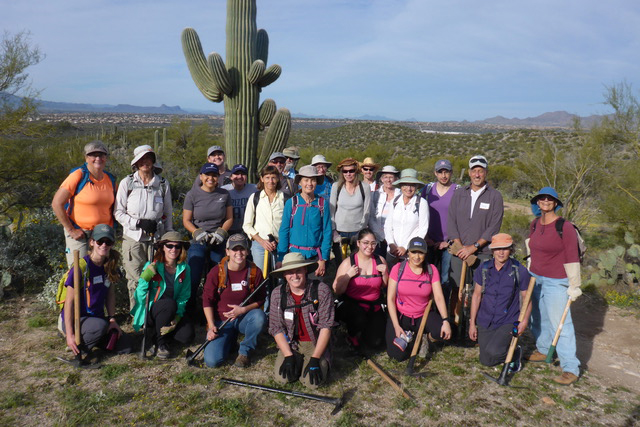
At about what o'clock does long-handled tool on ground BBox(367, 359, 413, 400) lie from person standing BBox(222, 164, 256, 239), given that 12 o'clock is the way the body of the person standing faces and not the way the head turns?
The long-handled tool on ground is roughly at 11 o'clock from the person standing.

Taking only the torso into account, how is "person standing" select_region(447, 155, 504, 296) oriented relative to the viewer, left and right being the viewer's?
facing the viewer

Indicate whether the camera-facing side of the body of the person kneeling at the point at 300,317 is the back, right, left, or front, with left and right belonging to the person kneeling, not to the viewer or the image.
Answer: front

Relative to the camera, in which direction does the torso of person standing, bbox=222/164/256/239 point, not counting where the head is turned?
toward the camera

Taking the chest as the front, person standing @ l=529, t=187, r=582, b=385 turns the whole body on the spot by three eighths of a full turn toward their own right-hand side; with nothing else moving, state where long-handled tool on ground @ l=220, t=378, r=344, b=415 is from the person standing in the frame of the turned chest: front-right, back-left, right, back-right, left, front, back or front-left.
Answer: back-left

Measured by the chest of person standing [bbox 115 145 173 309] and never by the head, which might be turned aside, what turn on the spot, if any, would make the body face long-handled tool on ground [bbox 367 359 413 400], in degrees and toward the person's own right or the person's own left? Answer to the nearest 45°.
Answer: approximately 45° to the person's own left

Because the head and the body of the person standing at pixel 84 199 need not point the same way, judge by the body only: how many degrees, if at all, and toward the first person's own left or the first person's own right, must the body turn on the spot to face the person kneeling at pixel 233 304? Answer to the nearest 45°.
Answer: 0° — they already face them

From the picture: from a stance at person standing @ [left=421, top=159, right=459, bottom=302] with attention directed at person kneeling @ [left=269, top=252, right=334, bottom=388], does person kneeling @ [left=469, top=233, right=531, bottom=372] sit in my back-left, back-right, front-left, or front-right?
front-left

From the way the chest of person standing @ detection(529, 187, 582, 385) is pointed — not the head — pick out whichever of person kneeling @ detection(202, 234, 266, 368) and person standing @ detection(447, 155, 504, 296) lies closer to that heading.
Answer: the person kneeling

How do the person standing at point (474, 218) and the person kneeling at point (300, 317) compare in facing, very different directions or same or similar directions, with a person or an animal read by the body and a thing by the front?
same or similar directions

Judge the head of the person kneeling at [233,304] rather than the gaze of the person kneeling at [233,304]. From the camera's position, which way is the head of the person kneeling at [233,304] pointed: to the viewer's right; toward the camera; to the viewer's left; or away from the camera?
toward the camera

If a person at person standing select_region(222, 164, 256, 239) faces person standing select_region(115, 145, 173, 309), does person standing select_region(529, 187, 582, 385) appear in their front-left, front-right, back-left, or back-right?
back-left

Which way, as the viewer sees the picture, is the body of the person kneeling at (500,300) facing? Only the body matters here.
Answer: toward the camera

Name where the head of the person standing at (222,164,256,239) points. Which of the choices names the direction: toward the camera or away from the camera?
toward the camera

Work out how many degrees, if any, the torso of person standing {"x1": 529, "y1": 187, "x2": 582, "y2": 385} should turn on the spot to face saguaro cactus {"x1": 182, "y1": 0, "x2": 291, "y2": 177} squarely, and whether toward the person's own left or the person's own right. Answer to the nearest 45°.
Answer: approximately 90° to the person's own right
